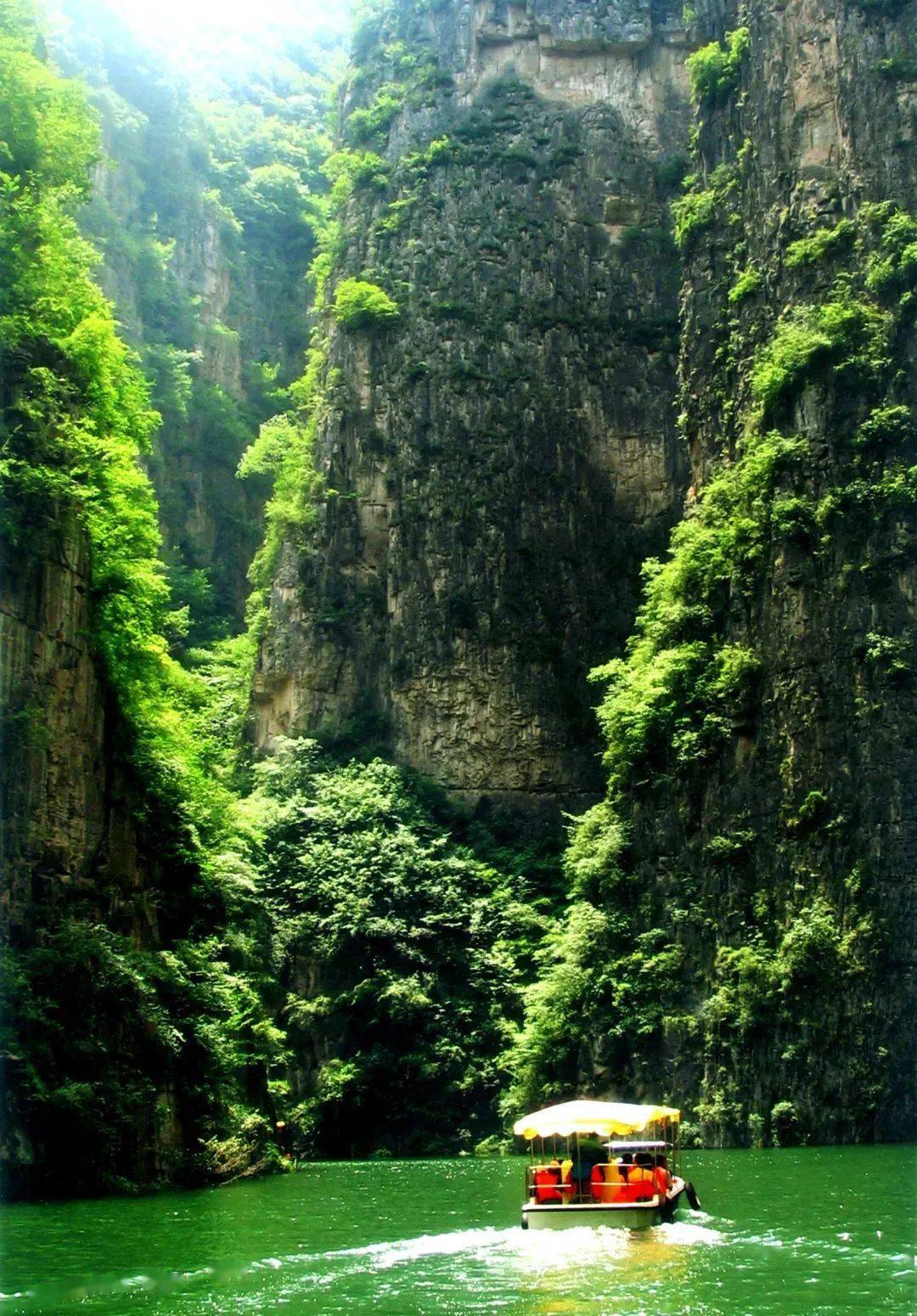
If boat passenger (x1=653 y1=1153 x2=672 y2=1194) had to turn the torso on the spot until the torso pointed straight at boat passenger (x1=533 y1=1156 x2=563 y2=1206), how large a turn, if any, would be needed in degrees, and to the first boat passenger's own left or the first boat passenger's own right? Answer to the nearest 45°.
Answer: approximately 90° to the first boat passenger's own left

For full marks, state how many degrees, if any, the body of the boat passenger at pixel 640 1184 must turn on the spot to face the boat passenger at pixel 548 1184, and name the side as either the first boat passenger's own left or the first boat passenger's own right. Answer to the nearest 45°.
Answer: approximately 45° to the first boat passenger's own left

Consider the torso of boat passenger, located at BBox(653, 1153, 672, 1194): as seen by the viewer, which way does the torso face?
away from the camera

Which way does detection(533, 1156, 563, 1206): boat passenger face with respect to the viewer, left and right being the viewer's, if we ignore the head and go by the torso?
facing away from the viewer and to the right of the viewer

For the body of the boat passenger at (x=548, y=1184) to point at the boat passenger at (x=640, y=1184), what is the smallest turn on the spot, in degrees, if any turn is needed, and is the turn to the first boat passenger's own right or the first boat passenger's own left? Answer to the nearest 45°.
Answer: approximately 90° to the first boat passenger's own right

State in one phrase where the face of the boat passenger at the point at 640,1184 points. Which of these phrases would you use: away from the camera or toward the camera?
away from the camera

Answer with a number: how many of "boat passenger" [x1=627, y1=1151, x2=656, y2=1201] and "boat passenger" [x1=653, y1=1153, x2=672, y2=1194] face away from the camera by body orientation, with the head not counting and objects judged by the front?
2

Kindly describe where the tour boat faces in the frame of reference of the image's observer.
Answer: facing away from the viewer and to the right of the viewer

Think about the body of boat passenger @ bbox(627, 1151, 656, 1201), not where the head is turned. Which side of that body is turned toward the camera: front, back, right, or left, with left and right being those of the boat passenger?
back
